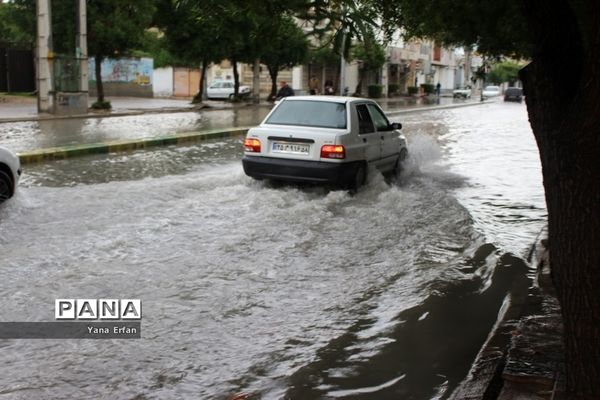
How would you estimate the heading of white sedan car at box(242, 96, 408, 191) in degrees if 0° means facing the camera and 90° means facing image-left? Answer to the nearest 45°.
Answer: approximately 225°

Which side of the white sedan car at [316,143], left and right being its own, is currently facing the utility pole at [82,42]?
left

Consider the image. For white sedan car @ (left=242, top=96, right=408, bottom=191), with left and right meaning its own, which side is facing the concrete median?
left

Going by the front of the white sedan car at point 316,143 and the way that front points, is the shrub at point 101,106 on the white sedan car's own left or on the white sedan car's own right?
on the white sedan car's own left

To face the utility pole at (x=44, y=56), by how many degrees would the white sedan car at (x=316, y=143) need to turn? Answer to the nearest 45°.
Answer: approximately 90° to its left

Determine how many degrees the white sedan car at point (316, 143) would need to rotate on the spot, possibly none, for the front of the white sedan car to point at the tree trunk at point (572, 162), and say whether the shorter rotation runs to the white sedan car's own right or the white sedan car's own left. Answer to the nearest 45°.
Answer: approximately 135° to the white sedan car's own right

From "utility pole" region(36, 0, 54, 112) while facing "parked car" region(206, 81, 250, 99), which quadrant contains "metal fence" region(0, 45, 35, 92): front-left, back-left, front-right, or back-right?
front-left

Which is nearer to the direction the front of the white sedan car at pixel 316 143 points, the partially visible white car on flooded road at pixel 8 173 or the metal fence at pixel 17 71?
the metal fence

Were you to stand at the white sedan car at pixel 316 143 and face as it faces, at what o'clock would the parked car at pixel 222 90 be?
The parked car is roughly at 10 o'clock from the white sedan car.

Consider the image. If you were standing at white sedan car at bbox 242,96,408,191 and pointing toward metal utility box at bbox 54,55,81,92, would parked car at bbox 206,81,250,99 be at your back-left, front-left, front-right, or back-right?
front-right

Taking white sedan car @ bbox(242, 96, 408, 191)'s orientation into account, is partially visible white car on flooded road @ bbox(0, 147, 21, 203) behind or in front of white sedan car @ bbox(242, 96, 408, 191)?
behind
